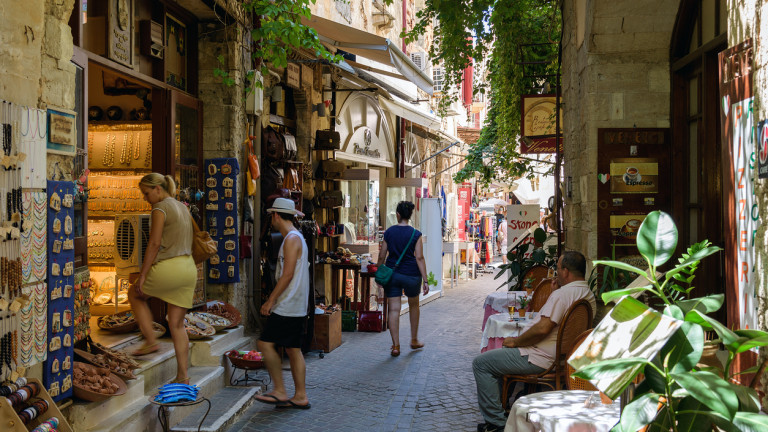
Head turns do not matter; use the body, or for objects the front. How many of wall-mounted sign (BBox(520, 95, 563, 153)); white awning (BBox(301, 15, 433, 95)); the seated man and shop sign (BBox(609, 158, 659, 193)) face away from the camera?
0

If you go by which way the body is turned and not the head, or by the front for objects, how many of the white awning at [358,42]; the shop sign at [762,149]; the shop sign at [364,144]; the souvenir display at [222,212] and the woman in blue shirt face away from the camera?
1

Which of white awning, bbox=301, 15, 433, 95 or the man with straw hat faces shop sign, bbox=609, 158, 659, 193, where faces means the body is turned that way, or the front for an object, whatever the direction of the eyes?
the white awning

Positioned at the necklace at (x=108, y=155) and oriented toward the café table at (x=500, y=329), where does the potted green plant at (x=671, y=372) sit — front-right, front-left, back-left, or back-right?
front-right

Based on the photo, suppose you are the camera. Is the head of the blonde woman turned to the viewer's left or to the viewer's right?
to the viewer's left

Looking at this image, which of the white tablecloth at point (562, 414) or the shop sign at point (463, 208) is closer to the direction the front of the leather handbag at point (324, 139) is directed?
the white tablecloth

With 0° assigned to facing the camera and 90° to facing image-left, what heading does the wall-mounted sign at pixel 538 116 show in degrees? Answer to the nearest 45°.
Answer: approximately 0°

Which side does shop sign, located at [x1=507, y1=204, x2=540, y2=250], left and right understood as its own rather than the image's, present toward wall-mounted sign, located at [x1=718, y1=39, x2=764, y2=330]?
front

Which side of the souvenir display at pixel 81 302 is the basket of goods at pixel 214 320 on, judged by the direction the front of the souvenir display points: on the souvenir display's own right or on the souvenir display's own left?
on the souvenir display's own left

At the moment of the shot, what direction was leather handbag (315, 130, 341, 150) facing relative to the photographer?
facing the viewer and to the right of the viewer

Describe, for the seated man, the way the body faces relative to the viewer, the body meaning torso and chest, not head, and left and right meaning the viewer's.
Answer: facing to the left of the viewer

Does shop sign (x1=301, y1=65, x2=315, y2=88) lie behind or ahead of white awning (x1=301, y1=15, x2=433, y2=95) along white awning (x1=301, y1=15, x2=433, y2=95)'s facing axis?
behind

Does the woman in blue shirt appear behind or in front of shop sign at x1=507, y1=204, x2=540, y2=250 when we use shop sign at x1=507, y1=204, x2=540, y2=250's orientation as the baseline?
in front

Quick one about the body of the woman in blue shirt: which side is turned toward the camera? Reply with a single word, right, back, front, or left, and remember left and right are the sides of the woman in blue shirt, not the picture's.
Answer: back
